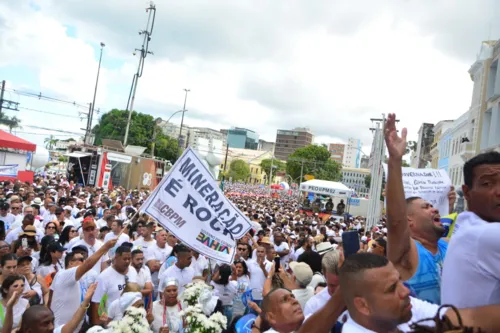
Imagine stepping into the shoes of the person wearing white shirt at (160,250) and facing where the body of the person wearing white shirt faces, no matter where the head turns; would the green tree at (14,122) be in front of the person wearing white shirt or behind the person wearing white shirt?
behind

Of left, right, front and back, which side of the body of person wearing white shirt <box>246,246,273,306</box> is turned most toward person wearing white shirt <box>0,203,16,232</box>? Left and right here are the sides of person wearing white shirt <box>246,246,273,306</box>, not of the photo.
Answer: right

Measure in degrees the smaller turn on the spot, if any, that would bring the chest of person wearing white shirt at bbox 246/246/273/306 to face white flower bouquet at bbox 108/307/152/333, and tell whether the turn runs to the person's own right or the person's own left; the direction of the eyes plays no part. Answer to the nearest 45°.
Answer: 0° — they already face it

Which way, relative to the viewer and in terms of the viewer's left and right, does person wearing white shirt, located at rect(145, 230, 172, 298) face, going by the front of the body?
facing the viewer and to the right of the viewer

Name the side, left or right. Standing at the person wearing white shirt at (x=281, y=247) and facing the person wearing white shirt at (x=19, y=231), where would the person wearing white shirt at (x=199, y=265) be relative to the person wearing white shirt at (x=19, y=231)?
left

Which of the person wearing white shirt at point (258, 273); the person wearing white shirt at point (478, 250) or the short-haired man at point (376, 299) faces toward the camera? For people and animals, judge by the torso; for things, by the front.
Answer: the person wearing white shirt at point (258, 273)

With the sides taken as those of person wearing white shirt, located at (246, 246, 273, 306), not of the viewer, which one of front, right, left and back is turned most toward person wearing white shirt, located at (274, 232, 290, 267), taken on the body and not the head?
back

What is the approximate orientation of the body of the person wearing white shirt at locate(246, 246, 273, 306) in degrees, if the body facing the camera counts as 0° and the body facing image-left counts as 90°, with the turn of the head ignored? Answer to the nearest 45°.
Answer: approximately 0°
